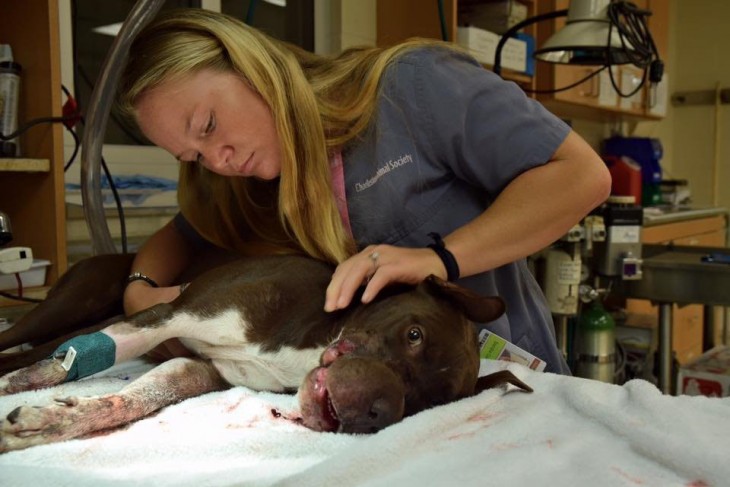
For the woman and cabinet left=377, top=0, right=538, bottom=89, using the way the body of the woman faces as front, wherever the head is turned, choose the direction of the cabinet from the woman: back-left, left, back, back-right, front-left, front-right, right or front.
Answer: back-right

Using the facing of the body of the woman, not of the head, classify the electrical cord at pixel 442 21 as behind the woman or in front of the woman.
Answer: behind

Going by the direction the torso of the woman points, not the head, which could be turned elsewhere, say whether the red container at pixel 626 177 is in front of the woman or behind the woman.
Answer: behind

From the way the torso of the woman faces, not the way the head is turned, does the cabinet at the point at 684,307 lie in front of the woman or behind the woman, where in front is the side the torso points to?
behind

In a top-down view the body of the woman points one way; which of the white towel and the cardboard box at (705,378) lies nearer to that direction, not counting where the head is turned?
the white towel

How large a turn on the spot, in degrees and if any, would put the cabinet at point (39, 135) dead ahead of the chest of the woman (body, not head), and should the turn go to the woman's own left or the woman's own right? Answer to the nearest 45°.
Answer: approximately 90° to the woman's own right

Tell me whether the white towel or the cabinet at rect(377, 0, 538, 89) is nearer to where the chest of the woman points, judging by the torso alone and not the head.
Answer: the white towel

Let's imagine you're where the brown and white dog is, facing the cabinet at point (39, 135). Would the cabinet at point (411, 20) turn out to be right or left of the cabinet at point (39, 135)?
right

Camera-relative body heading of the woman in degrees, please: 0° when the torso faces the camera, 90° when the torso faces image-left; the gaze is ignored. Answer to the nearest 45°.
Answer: approximately 45°

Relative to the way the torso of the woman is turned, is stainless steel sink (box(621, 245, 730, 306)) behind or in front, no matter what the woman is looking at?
behind
